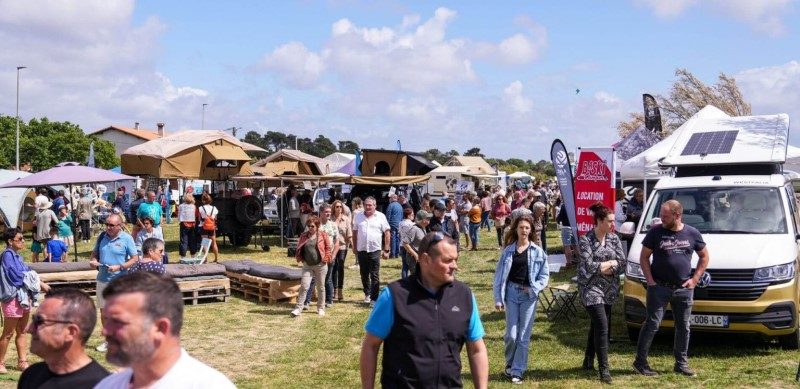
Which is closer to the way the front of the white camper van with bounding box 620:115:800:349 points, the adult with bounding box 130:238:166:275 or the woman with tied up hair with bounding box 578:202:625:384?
the woman with tied up hair

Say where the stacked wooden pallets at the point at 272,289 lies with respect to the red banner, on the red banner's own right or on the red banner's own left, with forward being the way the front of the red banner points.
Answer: on the red banner's own right
